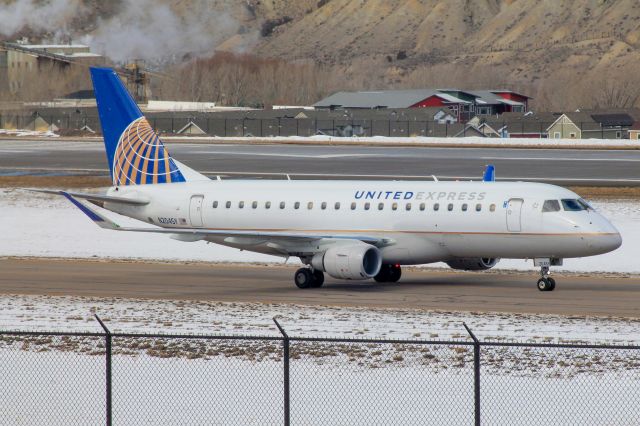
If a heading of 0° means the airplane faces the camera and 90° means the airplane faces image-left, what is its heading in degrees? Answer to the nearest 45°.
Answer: approximately 315°
